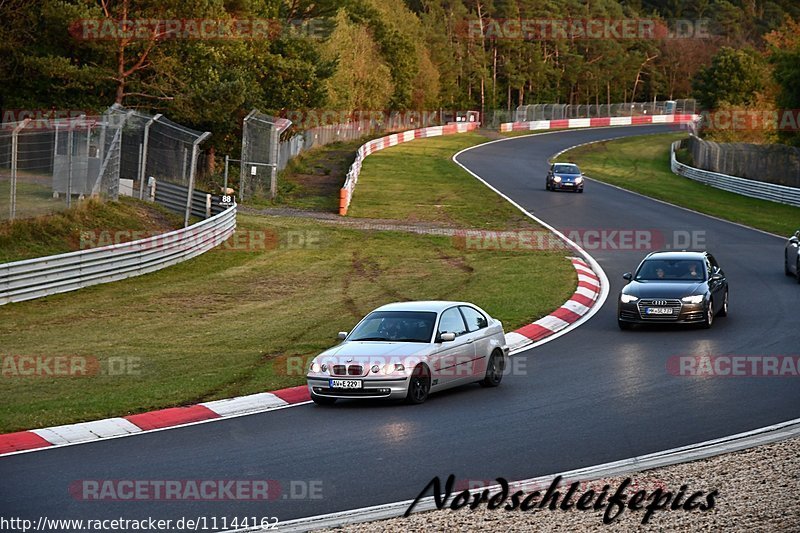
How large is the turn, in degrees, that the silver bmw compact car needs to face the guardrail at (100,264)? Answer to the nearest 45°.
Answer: approximately 90° to its right

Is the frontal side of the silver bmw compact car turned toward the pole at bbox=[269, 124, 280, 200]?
no

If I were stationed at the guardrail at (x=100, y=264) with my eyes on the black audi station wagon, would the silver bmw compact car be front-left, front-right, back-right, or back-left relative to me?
front-right

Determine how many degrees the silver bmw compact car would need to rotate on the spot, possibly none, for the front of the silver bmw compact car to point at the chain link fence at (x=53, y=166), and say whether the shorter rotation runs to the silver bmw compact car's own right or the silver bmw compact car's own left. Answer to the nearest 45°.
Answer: approximately 90° to the silver bmw compact car's own right

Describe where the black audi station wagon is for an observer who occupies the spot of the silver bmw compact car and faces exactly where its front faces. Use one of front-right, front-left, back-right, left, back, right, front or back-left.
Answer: back

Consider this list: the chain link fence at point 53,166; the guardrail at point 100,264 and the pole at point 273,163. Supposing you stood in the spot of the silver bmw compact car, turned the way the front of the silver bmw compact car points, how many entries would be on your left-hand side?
0

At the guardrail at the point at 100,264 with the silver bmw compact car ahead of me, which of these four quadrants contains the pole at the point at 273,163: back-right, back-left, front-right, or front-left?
back-left

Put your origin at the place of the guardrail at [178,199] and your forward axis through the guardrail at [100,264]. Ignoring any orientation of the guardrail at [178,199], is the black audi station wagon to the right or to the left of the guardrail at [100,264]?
left

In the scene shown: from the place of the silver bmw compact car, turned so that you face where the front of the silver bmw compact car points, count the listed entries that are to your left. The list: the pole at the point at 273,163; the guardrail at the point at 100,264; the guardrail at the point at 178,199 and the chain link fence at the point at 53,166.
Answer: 0

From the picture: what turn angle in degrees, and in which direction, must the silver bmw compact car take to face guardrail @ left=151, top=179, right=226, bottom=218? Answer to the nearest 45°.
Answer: approximately 135° to its right

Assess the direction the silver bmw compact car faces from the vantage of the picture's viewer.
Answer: facing the viewer and to the left of the viewer
